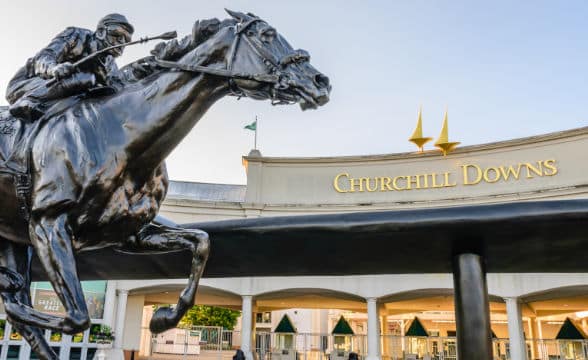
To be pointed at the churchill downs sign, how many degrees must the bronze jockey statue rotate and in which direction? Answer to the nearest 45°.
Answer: approximately 90° to its left

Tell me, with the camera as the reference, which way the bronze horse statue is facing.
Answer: facing the viewer and to the right of the viewer

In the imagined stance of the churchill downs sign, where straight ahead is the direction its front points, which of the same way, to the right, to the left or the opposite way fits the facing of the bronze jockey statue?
to the left

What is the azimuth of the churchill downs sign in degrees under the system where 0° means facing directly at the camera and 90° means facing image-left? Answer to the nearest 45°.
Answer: approximately 0°

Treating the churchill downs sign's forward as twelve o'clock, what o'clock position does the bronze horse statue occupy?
The bronze horse statue is roughly at 12 o'clock from the churchill downs sign.

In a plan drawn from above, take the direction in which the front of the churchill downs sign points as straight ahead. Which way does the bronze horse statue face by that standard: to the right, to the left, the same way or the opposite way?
to the left

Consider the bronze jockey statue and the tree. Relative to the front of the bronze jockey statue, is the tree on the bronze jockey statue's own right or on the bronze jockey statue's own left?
on the bronze jockey statue's own left

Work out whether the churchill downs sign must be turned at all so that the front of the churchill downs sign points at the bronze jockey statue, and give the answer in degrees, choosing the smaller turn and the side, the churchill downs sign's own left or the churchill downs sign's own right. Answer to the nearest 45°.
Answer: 0° — it already faces it

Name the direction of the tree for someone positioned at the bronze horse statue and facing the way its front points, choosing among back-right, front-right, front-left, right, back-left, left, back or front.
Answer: back-left

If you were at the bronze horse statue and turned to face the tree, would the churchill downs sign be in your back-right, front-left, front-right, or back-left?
front-right

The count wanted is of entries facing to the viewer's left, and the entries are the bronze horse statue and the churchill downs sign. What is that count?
0
